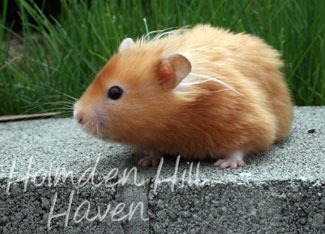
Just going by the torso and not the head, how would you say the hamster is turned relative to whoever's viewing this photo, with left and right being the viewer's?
facing to the left of the viewer
